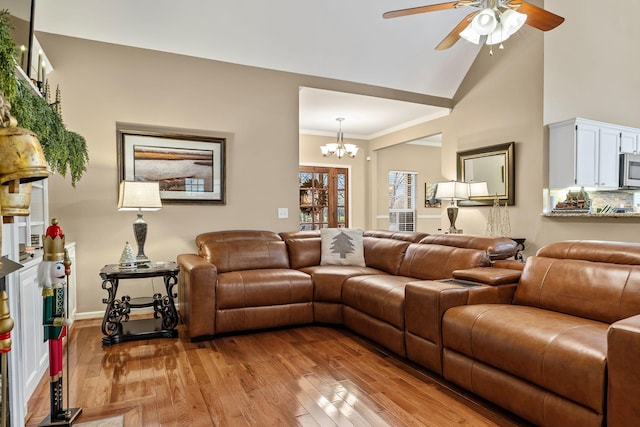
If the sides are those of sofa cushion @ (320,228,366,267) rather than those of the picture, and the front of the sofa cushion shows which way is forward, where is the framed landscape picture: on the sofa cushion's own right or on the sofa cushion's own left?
on the sofa cushion's own right

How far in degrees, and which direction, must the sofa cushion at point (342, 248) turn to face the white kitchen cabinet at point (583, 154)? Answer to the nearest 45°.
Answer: approximately 90° to its left

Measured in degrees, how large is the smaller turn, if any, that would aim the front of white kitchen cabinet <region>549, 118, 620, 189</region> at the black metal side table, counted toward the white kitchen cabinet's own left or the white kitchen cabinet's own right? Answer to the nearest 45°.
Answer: approximately 90° to the white kitchen cabinet's own right

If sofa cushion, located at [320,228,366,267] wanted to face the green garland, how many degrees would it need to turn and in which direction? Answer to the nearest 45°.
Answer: approximately 45° to its right

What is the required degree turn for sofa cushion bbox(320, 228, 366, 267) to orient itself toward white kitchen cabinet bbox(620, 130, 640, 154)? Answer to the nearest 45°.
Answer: approximately 90° to its left
